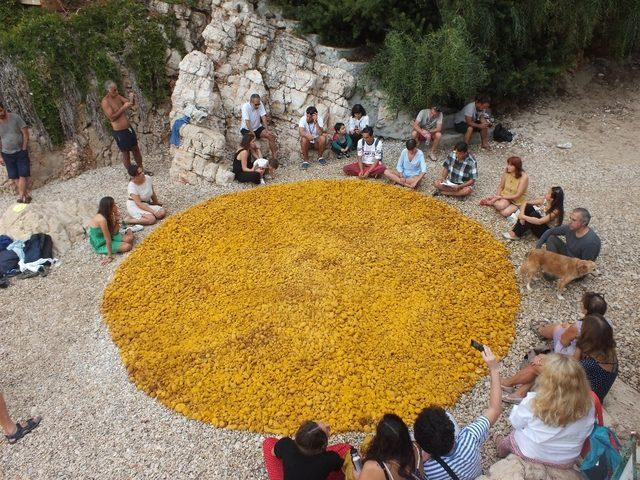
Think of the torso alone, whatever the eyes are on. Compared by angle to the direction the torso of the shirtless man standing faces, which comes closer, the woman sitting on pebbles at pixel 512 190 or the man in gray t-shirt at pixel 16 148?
the woman sitting on pebbles

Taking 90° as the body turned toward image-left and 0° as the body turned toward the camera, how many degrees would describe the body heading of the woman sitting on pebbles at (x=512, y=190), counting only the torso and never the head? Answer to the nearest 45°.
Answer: approximately 45°

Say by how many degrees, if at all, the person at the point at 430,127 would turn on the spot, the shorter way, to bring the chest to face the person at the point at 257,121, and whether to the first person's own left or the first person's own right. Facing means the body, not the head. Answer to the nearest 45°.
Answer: approximately 90° to the first person's own right

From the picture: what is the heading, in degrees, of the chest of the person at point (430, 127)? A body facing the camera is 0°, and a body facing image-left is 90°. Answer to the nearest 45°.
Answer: approximately 0°

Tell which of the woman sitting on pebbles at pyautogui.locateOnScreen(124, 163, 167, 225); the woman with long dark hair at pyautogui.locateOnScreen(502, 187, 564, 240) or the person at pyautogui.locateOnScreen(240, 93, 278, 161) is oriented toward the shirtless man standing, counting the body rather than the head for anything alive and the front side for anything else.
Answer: the woman with long dark hair

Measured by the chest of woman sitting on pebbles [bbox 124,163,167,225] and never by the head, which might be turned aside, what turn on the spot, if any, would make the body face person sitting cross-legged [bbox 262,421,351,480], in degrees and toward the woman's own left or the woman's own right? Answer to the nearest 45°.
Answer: approximately 45° to the woman's own right

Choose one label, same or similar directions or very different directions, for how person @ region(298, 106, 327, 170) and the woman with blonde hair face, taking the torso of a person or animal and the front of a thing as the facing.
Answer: very different directions

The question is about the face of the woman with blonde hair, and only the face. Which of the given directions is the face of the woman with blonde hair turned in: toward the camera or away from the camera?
away from the camera

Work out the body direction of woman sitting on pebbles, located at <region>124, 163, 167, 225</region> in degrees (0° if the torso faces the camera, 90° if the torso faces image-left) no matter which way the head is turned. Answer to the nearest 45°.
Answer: approximately 315°

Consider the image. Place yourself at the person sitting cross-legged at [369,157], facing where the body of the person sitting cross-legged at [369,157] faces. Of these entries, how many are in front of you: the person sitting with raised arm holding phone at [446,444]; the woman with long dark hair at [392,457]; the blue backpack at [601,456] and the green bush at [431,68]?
3

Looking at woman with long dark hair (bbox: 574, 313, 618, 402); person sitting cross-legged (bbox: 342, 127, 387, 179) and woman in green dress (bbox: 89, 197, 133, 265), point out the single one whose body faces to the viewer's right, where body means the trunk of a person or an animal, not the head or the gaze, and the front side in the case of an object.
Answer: the woman in green dress

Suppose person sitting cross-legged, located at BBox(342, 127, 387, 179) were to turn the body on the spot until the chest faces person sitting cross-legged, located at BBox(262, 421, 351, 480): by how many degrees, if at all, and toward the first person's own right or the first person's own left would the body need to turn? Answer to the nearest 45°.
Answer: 0° — they already face them

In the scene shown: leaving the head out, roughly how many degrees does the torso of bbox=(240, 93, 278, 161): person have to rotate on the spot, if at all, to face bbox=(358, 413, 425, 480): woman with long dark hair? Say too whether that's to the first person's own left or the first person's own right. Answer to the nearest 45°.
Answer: approximately 45° to the first person's own right
